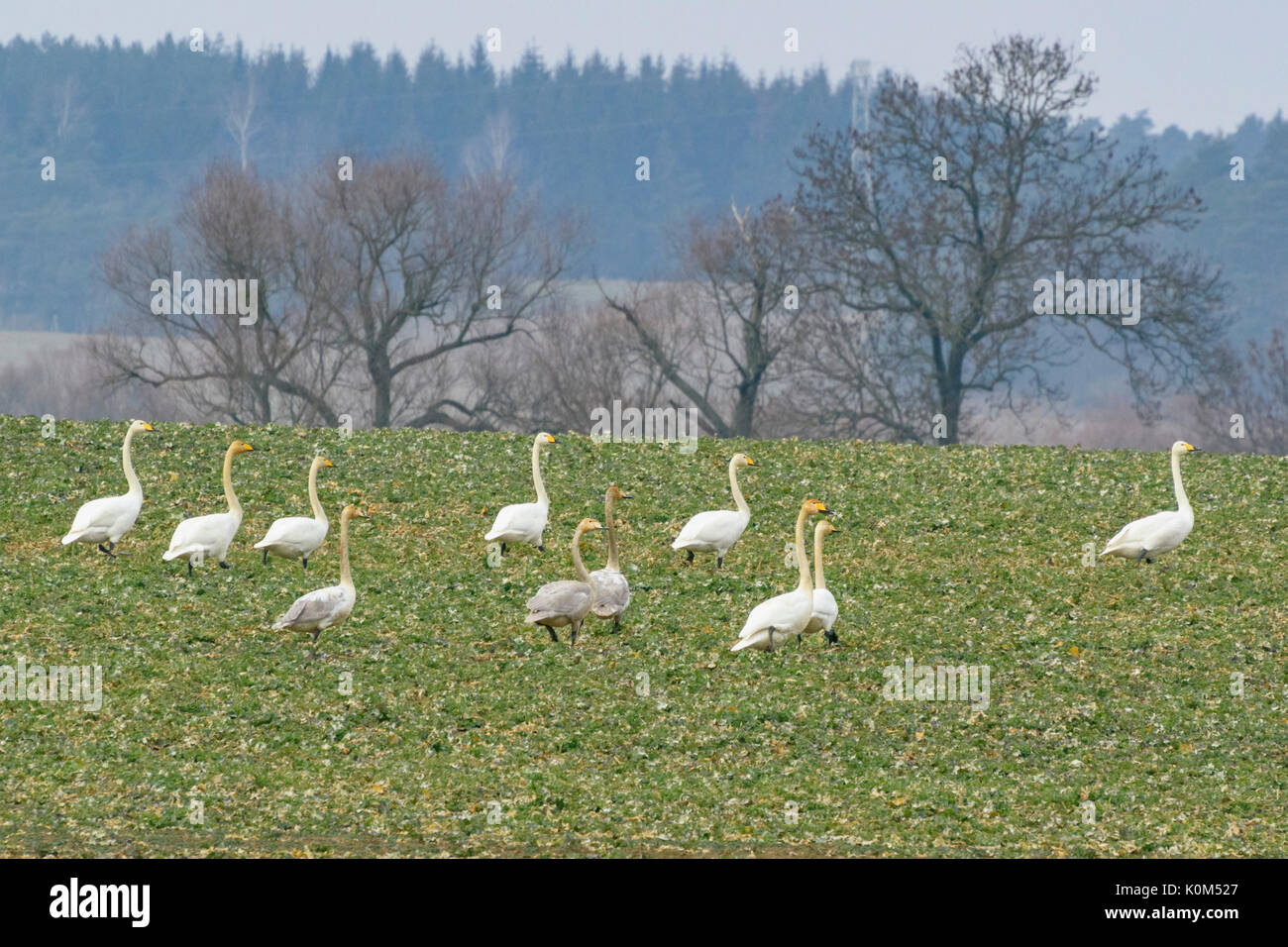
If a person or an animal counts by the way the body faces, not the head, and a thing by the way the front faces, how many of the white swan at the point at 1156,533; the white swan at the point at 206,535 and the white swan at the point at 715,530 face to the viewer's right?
3

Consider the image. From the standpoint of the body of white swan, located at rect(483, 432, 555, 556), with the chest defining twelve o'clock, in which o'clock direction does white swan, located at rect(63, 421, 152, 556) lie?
white swan, located at rect(63, 421, 152, 556) is roughly at 6 o'clock from white swan, located at rect(483, 432, 555, 556).

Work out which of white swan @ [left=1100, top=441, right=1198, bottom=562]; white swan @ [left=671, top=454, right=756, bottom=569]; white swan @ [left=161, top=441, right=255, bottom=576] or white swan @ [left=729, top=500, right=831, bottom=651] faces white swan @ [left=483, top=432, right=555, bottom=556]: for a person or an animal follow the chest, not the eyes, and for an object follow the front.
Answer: white swan @ [left=161, top=441, right=255, bottom=576]

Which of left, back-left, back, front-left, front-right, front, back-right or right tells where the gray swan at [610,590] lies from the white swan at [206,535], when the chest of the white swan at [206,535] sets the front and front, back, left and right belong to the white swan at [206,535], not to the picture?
front-right

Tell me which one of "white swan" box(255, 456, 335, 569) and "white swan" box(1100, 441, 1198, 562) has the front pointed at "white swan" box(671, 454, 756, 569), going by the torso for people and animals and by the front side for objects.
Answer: "white swan" box(255, 456, 335, 569)

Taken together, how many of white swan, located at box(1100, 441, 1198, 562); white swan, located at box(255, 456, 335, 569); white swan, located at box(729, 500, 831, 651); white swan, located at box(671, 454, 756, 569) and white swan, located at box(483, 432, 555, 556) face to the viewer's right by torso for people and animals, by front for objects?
5

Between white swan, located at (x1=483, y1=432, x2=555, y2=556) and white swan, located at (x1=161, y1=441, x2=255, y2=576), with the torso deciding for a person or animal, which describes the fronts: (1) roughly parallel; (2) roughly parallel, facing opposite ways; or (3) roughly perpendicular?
roughly parallel

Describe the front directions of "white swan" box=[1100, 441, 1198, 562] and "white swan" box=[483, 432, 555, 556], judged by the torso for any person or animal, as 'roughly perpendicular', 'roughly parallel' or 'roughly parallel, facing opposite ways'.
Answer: roughly parallel

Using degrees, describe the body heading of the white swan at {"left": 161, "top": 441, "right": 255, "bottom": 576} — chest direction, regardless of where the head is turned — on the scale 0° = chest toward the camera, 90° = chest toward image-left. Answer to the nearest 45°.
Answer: approximately 270°

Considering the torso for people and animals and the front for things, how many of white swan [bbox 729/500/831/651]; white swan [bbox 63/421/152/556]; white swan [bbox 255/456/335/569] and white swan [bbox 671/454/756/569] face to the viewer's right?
4

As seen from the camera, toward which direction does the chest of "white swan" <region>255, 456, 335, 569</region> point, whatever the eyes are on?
to the viewer's right

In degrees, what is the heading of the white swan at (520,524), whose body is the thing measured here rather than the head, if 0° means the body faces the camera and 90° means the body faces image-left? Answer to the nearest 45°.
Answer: approximately 270°

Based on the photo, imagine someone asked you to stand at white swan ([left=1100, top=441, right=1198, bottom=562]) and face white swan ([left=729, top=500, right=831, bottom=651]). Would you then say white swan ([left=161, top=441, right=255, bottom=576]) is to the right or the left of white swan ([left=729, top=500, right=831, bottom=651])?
right

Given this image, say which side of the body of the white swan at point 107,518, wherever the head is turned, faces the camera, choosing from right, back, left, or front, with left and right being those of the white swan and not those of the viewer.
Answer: right

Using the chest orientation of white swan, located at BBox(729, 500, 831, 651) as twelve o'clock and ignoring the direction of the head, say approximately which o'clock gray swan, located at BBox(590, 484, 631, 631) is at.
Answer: gray swan, located at BBox(590, 484, 631, 631) is roughly at 7 o'clock from white swan, located at BBox(729, 500, 831, 651).

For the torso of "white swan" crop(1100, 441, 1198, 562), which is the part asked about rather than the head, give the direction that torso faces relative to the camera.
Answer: to the viewer's right

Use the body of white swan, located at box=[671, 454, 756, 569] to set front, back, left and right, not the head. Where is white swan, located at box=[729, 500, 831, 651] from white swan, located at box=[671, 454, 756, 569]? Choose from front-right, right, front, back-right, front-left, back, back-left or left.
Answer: right

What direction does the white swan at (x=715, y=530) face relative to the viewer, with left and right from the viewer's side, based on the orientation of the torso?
facing to the right of the viewer

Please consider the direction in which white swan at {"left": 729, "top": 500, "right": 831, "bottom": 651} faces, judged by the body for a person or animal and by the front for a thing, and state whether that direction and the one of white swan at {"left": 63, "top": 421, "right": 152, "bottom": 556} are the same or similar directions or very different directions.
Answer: same or similar directions
